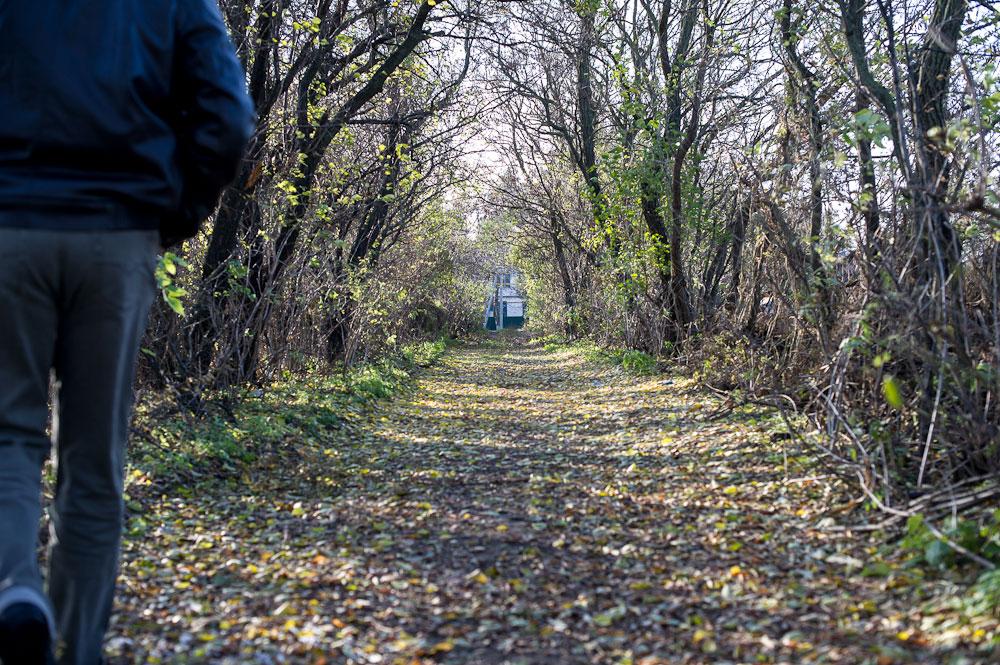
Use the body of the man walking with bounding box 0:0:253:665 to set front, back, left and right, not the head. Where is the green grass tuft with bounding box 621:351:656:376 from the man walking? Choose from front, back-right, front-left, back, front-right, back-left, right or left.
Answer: front-right

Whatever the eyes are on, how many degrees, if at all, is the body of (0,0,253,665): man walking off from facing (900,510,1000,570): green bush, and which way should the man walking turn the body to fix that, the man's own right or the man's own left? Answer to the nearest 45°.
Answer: approximately 90° to the man's own right

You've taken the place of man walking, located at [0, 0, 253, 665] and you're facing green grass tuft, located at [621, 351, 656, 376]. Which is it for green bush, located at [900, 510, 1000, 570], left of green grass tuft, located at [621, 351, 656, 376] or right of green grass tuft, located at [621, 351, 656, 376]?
right

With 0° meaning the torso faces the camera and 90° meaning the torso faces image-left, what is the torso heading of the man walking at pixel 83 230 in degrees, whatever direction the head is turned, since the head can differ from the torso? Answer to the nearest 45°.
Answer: approximately 180°
